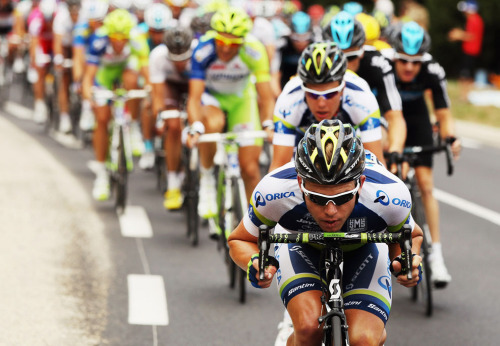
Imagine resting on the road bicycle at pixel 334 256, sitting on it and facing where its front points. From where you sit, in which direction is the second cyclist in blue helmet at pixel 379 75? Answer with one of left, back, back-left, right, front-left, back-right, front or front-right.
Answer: back

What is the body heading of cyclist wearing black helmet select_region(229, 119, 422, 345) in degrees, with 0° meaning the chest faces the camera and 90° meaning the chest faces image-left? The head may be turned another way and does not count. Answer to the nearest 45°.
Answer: approximately 0°

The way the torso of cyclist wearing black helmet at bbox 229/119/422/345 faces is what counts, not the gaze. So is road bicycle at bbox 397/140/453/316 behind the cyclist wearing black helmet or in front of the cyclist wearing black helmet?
behind

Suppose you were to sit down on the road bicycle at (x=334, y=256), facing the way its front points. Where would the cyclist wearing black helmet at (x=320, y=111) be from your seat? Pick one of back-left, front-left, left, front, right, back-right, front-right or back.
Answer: back

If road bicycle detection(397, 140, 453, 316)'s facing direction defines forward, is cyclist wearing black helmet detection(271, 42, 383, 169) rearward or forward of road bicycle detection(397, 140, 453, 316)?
forward

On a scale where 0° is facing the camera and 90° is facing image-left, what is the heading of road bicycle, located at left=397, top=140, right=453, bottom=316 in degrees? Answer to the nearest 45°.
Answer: approximately 0°

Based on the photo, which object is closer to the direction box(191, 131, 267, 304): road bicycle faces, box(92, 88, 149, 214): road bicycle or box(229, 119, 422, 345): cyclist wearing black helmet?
the cyclist wearing black helmet

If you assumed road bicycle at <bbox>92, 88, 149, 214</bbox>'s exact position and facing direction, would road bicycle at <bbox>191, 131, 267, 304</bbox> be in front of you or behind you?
in front

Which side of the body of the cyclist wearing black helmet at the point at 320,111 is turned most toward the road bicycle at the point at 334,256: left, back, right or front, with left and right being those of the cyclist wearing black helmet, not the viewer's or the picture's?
front
